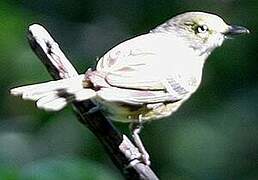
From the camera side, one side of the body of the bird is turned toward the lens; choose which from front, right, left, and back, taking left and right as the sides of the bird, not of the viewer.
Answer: right
